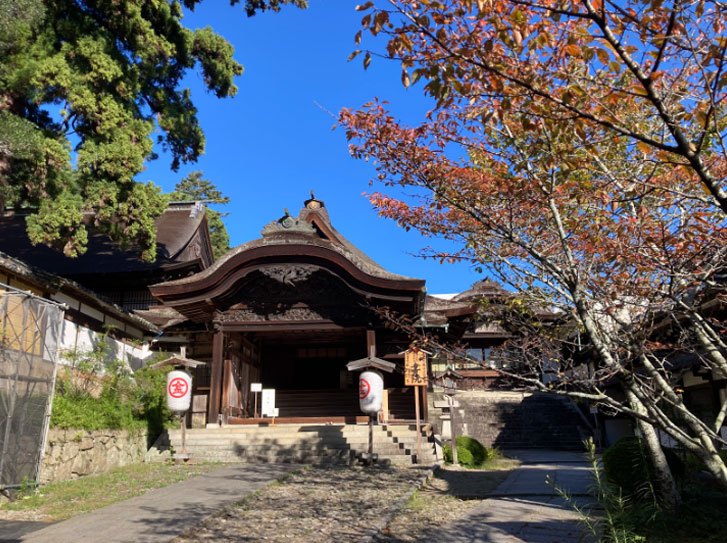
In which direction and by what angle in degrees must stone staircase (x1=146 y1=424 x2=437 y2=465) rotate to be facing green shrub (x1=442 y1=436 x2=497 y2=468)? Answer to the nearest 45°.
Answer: approximately 90° to its left

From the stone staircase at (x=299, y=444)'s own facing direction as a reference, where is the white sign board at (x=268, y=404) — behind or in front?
behind

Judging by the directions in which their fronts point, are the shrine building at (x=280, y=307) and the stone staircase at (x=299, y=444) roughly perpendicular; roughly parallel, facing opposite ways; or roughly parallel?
roughly parallel

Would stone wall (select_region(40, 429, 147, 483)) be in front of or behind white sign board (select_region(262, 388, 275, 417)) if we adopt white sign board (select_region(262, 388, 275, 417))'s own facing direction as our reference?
in front

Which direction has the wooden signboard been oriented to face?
toward the camera

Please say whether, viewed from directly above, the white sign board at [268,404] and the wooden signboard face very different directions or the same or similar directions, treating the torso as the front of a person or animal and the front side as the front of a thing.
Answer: same or similar directions

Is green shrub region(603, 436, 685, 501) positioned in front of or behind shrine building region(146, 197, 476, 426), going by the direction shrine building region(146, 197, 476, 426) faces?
in front

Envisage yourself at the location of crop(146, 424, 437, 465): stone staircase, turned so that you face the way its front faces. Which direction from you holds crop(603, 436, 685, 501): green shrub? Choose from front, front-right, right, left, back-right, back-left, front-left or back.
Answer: front-left

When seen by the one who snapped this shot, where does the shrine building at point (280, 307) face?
facing the viewer

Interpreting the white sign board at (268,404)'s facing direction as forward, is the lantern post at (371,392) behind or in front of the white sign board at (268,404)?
in front

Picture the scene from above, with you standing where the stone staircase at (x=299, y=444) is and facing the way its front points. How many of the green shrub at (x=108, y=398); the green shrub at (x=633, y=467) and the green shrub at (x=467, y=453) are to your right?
1

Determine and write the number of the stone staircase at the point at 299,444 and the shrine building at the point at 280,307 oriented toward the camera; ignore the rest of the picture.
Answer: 2

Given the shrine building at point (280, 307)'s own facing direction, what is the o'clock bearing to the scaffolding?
The scaffolding is roughly at 1 o'clock from the shrine building.

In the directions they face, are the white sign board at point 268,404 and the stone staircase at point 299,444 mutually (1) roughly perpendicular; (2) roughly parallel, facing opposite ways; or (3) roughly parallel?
roughly parallel

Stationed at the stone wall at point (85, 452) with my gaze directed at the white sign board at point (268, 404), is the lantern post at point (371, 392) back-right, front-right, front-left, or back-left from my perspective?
front-right
